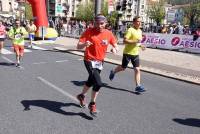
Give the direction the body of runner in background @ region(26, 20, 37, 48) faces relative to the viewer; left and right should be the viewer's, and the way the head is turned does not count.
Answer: facing the viewer

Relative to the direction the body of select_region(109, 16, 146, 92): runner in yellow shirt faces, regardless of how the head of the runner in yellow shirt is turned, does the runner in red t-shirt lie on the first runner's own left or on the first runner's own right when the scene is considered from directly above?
on the first runner's own right

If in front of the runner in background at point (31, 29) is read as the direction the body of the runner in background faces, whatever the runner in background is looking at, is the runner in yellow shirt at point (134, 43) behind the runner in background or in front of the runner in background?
in front

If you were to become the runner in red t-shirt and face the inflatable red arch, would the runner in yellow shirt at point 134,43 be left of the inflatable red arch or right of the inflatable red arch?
right

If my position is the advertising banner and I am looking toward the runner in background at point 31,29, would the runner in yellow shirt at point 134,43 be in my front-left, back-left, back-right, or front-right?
front-left

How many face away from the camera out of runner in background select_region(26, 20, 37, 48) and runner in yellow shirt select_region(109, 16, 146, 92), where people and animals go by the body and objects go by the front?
0

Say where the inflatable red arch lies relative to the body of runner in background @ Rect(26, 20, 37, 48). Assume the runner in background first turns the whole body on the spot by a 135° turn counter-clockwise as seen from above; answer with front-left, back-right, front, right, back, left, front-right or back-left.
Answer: front-left

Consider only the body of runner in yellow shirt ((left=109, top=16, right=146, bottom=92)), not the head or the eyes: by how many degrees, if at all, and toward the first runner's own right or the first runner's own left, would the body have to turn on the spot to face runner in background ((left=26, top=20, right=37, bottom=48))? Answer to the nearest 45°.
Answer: approximately 180°

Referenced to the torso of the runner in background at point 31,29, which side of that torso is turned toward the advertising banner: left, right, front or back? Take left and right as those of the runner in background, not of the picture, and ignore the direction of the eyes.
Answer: left

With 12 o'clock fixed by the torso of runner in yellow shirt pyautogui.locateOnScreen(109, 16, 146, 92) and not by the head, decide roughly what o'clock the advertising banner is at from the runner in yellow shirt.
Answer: The advertising banner is roughly at 8 o'clock from the runner in yellow shirt.

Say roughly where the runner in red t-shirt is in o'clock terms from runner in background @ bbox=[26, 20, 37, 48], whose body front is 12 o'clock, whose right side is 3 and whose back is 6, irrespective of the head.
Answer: The runner in red t-shirt is roughly at 12 o'clock from the runner in background.

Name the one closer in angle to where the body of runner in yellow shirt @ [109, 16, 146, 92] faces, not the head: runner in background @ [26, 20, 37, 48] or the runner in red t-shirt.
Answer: the runner in red t-shirt

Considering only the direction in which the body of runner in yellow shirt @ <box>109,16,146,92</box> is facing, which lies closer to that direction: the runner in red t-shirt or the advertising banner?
the runner in red t-shirt

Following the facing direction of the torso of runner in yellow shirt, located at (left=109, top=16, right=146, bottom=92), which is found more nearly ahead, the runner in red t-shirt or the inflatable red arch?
the runner in red t-shirt

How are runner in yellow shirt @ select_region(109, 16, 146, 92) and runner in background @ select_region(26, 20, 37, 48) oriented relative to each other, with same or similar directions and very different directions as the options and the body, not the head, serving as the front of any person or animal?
same or similar directions

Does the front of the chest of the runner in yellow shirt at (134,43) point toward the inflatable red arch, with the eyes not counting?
no

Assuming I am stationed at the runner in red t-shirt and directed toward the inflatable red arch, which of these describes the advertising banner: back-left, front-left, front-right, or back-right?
front-right
